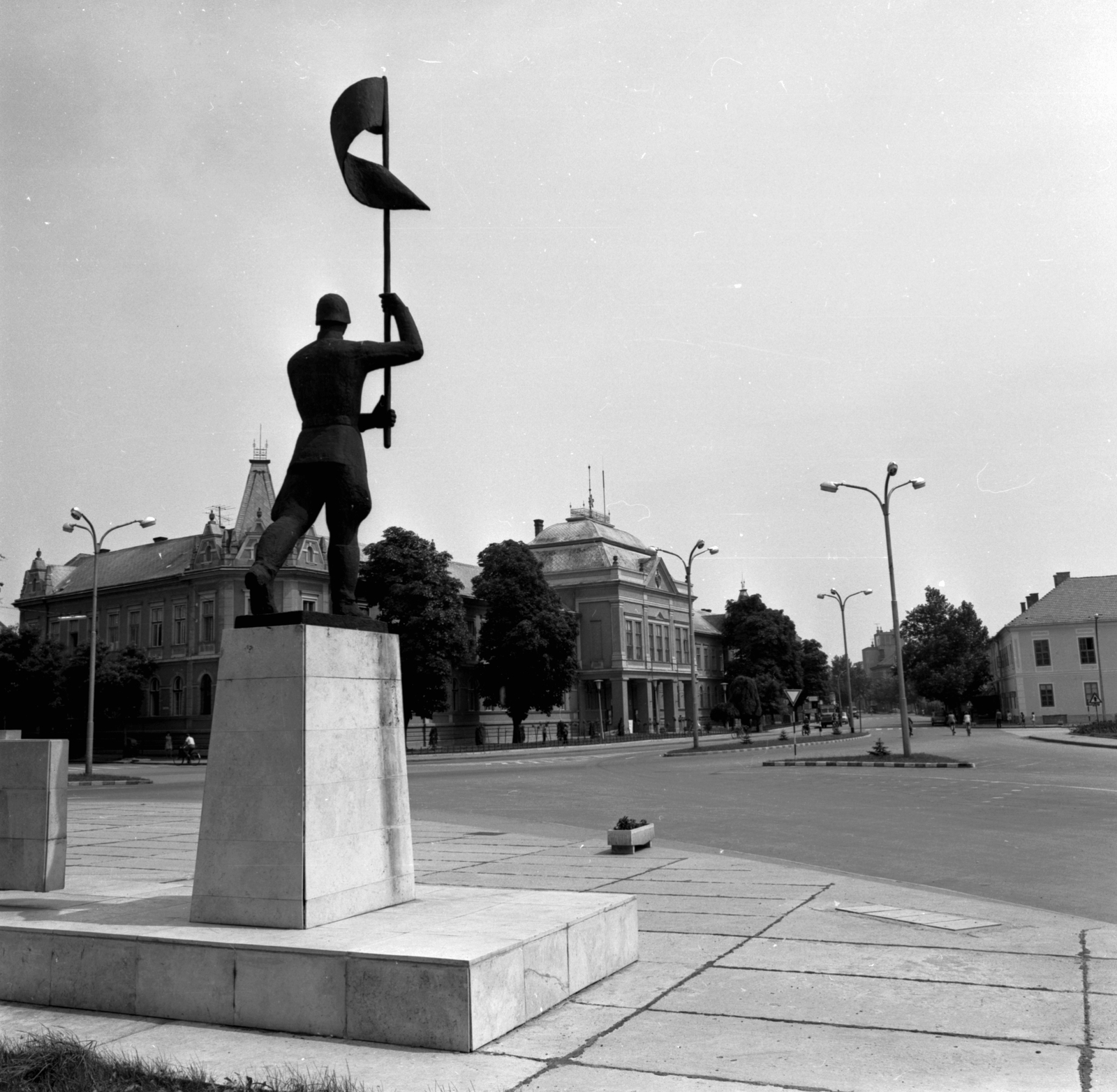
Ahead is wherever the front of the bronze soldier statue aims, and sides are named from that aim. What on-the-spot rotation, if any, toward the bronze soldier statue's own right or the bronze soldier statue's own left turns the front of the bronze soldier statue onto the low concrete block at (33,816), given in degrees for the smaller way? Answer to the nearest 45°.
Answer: approximately 90° to the bronze soldier statue's own left

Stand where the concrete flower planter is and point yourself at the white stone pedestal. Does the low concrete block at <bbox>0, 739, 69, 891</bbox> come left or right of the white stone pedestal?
right

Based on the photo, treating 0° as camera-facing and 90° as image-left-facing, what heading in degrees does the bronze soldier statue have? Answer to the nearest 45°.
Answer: approximately 225°
